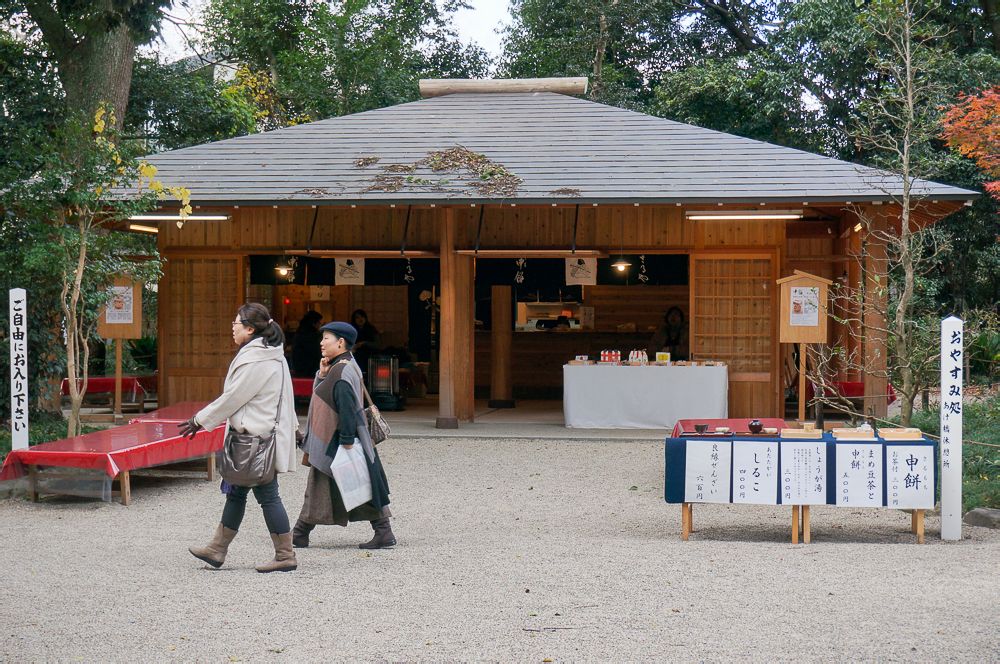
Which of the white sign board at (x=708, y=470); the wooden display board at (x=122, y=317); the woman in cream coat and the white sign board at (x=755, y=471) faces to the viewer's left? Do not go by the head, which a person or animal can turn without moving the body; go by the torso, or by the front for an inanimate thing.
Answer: the woman in cream coat

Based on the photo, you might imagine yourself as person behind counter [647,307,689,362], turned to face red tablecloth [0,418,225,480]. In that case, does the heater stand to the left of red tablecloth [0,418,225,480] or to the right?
right

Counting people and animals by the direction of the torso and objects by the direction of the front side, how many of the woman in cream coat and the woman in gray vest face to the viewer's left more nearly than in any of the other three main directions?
2

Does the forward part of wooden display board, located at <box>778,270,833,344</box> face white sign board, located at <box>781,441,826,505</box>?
yes

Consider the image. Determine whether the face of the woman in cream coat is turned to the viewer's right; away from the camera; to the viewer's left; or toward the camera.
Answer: to the viewer's left

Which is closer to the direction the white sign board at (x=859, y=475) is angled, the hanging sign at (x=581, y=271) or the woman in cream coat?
the woman in cream coat

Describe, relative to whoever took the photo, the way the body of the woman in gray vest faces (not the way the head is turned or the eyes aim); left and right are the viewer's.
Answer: facing to the left of the viewer

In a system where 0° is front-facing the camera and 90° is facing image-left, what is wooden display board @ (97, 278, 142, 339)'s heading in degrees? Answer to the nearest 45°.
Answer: approximately 0°

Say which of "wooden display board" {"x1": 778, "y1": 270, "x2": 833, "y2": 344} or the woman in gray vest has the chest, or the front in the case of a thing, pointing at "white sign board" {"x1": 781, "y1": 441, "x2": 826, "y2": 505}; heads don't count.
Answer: the wooden display board
